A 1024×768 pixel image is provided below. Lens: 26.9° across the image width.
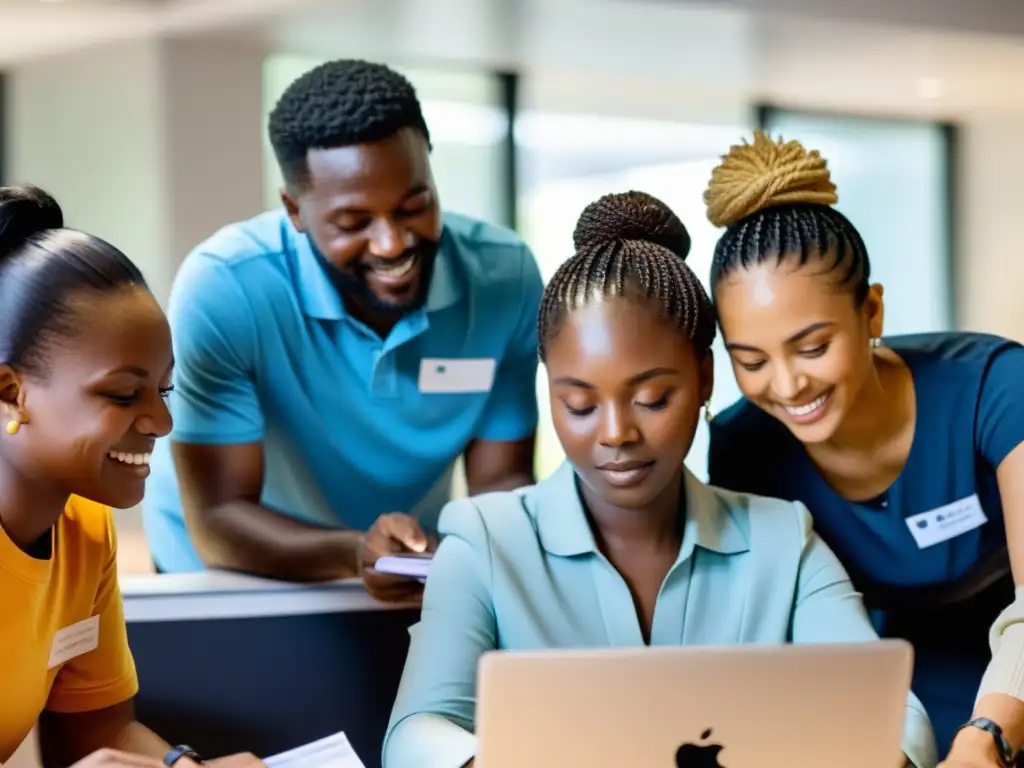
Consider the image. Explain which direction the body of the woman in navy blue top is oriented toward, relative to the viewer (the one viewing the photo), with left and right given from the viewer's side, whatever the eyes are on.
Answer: facing the viewer and to the left of the viewer

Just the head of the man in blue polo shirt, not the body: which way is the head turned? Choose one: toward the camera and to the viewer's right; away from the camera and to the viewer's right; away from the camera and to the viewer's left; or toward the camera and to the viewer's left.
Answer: toward the camera and to the viewer's right

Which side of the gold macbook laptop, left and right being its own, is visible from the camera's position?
back

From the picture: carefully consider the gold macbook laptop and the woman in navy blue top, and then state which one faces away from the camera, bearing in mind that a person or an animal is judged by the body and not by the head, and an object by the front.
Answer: the gold macbook laptop

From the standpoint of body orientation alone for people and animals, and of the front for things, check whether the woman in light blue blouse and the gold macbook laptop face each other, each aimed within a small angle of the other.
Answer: yes

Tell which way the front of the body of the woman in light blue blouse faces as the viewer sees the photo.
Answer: toward the camera

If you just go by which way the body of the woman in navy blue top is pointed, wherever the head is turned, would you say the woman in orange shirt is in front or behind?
in front

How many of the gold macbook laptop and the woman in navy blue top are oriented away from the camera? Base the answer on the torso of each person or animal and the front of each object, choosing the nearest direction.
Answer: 1

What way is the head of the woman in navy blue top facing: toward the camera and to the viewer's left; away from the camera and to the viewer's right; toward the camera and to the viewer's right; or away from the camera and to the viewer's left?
toward the camera and to the viewer's left

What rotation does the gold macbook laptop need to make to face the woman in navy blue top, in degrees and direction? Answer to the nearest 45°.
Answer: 0° — it already faces them
